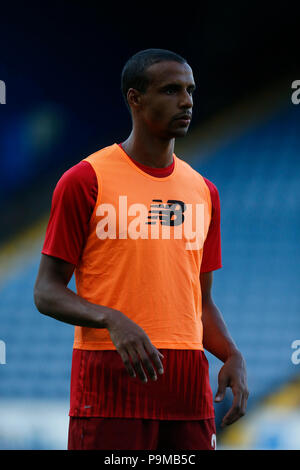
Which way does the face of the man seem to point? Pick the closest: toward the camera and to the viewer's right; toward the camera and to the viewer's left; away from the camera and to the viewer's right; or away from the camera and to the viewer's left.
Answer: toward the camera and to the viewer's right

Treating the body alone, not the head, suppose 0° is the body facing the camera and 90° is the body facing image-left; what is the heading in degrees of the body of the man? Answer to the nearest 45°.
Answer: approximately 315°

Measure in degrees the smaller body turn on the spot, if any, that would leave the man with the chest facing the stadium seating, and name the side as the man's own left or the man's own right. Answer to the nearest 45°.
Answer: approximately 135° to the man's own left
